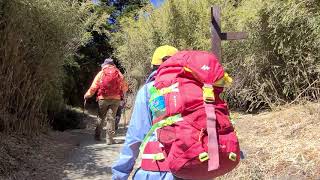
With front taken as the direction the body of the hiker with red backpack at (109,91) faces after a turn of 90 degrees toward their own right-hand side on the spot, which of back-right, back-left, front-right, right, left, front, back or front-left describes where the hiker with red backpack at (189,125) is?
right

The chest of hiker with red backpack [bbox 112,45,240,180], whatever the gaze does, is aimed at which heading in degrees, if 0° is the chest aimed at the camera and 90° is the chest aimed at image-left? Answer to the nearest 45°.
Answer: approximately 135°

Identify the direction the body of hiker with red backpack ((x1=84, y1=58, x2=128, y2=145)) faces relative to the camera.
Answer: away from the camera
